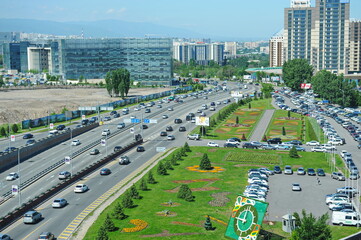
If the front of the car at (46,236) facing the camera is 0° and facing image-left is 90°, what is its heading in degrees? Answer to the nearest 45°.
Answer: approximately 225°

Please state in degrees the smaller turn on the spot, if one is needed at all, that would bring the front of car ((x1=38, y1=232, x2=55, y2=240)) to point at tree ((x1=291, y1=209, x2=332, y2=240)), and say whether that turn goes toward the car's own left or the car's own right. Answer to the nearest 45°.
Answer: approximately 90° to the car's own right

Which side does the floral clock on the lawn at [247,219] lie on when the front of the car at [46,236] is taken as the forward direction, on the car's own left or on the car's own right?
on the car's own right

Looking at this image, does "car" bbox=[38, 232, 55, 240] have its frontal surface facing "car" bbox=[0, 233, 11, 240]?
no

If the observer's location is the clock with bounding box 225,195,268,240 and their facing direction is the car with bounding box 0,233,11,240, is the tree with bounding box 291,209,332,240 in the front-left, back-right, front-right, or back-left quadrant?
back-left
